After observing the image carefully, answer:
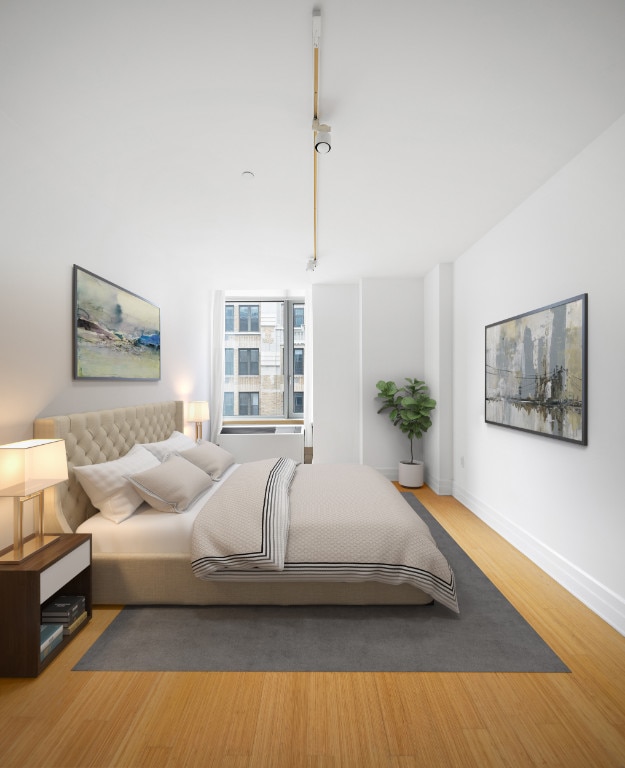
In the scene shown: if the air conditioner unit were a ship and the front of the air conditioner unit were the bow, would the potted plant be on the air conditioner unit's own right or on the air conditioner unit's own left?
on the air conditioner unit's own left

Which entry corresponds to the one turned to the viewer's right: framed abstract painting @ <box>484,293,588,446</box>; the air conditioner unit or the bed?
the bed

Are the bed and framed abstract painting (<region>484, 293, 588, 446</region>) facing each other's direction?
yes

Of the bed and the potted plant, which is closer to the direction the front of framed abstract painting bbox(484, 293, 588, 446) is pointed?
the bed

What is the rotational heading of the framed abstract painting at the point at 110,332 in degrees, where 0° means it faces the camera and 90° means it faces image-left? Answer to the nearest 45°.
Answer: approximately 315°

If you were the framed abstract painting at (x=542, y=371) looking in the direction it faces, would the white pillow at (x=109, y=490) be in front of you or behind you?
in front

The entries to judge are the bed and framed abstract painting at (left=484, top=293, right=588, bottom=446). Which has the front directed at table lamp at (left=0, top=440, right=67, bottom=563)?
the framed abstract painting

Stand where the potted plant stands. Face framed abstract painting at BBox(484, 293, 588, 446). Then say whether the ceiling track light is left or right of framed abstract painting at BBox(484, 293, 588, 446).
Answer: right

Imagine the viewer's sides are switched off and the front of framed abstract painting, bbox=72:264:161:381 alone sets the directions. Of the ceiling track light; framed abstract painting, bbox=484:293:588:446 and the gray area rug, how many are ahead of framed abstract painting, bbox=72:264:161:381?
3

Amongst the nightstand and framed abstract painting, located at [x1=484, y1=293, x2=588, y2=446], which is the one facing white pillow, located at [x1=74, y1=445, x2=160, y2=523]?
the framed abstract painting

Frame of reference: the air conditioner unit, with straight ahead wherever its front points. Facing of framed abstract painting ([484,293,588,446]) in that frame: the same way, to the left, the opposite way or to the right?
to the right

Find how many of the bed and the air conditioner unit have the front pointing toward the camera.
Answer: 1

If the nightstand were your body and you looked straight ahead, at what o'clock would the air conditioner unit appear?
The air conditioner unit is roughly at 9 o'clock from the nightstand.

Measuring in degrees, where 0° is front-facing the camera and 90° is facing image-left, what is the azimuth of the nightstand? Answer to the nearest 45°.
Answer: approximately 315°

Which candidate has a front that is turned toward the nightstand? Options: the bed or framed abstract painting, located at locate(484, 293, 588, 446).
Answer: the framed abstract painting

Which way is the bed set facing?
to the viewer's right
